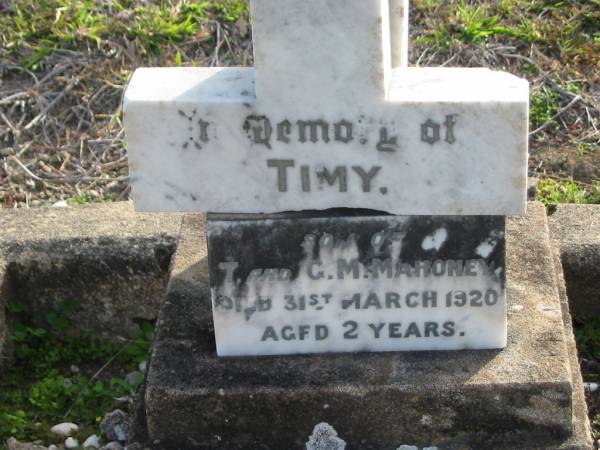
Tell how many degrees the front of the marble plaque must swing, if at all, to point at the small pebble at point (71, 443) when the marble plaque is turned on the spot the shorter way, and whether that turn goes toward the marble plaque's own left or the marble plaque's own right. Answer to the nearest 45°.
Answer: approximately 90° to the marble plaque's own right

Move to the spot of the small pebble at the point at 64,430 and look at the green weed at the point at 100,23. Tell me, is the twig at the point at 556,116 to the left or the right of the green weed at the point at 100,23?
right

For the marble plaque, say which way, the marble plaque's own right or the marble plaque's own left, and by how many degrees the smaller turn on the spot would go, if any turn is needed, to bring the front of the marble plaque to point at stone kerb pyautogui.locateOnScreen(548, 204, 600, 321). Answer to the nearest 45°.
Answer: approximately 135° to the marble plaque's own left

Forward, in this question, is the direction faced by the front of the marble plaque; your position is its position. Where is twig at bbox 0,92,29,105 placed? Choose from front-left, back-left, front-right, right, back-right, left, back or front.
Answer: back-right

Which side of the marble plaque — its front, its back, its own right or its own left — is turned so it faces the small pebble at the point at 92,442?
right

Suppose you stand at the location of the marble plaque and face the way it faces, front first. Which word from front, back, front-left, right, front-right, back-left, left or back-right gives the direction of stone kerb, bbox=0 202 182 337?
back-right

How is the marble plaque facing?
toward the camera

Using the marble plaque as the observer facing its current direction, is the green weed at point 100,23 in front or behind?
behind

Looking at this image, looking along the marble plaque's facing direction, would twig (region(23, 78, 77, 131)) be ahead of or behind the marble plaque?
behind
